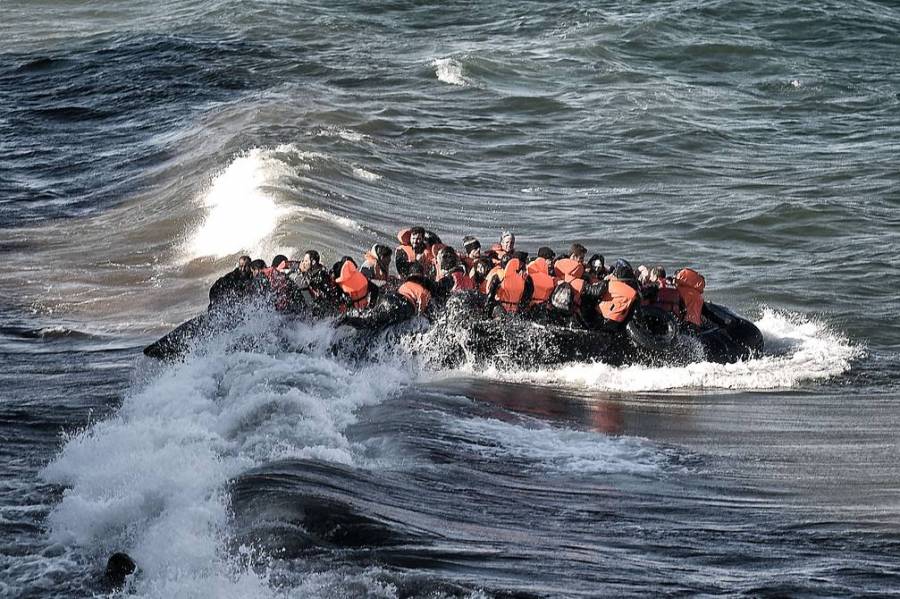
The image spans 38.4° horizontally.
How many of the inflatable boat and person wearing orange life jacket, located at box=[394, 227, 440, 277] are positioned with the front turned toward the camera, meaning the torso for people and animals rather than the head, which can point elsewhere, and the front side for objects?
1

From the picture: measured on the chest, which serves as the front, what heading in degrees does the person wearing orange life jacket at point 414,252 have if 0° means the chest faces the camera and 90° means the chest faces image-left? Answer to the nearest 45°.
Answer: approximately 0°

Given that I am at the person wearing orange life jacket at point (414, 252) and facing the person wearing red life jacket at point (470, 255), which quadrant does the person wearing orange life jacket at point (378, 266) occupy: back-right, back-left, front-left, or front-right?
back-right

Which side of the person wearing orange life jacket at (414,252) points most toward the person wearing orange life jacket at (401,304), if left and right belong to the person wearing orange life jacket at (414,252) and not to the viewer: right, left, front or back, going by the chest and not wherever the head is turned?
front

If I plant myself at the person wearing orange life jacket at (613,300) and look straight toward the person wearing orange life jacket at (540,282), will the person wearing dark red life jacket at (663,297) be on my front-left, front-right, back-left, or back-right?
back-right

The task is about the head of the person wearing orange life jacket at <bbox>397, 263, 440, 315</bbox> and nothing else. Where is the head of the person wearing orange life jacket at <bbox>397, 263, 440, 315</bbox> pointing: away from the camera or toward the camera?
away from the camera

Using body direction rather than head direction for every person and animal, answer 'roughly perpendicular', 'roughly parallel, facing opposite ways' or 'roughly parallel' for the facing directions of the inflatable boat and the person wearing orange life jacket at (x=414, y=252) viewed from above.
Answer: roughly perpendicular

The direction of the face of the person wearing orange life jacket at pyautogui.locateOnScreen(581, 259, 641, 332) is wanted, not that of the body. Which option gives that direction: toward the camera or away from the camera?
away from the camera

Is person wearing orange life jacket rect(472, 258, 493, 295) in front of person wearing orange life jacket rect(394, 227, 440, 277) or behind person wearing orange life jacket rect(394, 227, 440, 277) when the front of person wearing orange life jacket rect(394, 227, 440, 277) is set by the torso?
in front

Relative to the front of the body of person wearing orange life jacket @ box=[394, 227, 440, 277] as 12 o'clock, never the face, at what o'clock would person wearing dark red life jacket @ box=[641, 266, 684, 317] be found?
person wearing dark red life jacket @ box=[641, 266, 684, 317] is roughly at 10 o'clock from person wearing orange life jacket @ box=[394, 227, 440, 277].
